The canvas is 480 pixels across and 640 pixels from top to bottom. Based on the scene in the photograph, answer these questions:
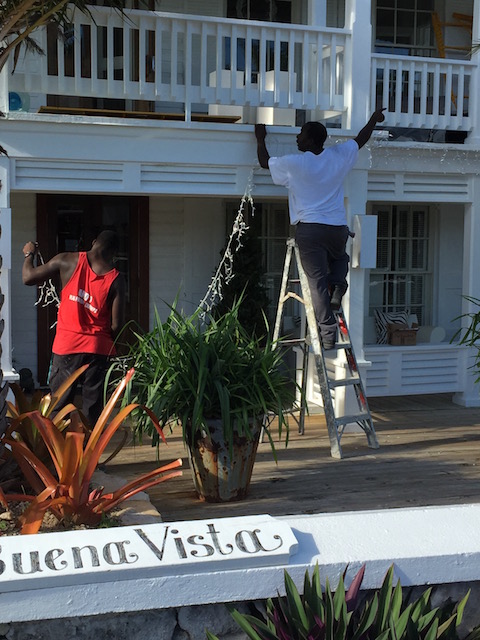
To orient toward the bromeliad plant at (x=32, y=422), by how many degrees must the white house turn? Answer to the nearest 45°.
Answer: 0° — it already faces it

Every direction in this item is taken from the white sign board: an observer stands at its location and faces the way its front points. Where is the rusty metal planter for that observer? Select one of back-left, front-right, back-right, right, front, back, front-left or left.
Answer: back

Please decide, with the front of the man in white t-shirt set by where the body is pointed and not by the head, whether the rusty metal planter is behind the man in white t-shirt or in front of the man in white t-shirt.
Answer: behind

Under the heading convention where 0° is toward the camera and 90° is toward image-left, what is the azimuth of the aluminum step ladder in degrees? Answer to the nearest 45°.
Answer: approximately 315°

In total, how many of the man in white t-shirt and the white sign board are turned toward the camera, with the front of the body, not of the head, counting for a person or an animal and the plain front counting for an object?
1

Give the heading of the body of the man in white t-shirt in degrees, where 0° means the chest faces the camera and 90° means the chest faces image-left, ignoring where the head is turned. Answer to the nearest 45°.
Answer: approximately 180°

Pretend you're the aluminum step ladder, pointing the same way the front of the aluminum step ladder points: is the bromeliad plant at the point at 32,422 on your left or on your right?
on your right

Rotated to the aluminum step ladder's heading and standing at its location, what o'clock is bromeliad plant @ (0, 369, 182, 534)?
The bromeliad plant is roughly at 2 o'clock from the aluminum step ladder.

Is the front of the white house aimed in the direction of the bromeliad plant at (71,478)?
yes
